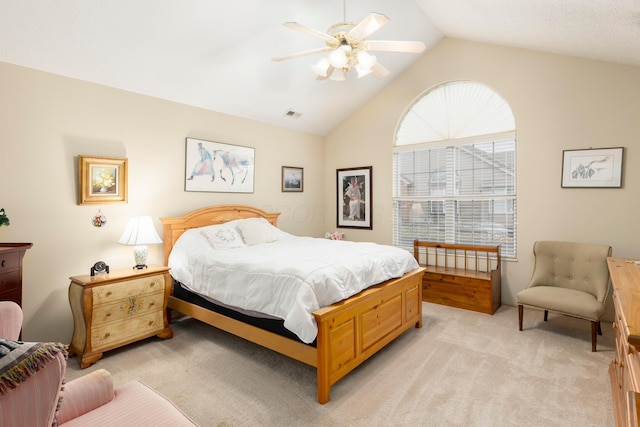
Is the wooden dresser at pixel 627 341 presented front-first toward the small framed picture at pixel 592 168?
no

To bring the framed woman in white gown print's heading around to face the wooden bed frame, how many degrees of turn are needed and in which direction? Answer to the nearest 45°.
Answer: approximately 45° to its left

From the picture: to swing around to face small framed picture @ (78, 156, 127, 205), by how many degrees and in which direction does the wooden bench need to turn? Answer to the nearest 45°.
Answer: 0° — it already faces it

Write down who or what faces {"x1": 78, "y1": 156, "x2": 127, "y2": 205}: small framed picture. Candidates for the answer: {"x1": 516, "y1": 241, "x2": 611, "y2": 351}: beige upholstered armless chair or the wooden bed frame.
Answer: the beige upholstered armless chair

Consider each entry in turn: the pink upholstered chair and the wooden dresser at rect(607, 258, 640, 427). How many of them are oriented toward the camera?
0

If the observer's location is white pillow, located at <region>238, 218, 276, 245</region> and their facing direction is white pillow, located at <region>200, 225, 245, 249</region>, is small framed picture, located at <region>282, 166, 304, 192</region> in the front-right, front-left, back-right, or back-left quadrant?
back-right

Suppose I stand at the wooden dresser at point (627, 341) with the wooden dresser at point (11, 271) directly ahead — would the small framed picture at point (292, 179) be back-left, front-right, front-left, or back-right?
front-right

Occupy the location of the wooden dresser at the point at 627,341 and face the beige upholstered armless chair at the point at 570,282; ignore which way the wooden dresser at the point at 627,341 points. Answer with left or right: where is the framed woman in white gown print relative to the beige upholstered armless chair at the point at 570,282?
left

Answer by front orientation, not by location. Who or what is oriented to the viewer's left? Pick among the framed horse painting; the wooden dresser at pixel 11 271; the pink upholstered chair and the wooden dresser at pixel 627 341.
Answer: the wooden dresser at pixel 627 341

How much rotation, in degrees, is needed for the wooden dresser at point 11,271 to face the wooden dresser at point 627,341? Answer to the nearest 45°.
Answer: approximately 45° to its left

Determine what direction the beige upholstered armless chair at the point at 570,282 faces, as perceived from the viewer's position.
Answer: facing the viewer and to the left of the viewer

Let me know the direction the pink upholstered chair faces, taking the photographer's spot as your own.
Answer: facing away from the viewer and to the right of the viewer

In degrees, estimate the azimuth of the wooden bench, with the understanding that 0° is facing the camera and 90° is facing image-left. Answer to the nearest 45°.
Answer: approximately 45°

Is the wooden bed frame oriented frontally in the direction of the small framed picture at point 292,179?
no

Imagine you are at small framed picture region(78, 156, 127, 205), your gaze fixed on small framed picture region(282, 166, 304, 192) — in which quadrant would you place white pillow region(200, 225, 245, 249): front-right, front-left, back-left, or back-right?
front-right

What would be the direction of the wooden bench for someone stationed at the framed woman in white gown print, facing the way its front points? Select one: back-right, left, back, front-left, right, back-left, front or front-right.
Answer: left

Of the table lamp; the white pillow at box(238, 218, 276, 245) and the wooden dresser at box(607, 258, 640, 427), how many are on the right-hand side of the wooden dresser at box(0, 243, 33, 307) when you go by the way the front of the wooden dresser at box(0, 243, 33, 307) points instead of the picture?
0
